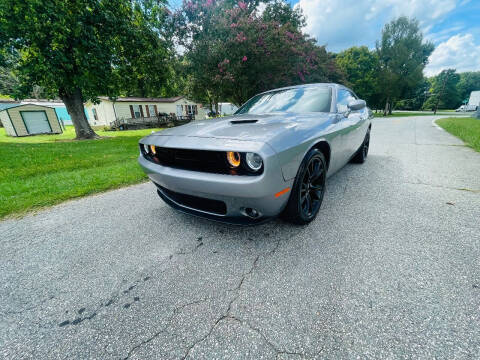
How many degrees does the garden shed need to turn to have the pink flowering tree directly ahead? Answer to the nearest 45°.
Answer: approximately 45° to its left

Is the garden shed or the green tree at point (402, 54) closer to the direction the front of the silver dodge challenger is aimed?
the garden shed

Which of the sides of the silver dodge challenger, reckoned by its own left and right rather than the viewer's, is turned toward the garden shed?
right

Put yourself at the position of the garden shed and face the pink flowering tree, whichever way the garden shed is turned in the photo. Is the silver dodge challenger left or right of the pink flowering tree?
right

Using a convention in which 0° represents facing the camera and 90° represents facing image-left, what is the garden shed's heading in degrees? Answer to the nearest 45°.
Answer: approximately 0°

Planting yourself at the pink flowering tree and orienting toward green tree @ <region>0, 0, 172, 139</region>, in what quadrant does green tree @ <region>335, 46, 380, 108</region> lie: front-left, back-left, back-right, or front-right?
back-right

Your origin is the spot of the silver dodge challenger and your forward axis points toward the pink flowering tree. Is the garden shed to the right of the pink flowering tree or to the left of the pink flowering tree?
left

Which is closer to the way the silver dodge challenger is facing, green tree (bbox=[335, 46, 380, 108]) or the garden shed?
the garden shed

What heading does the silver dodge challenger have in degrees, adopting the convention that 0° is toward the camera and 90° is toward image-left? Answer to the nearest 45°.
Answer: approximately 45°
